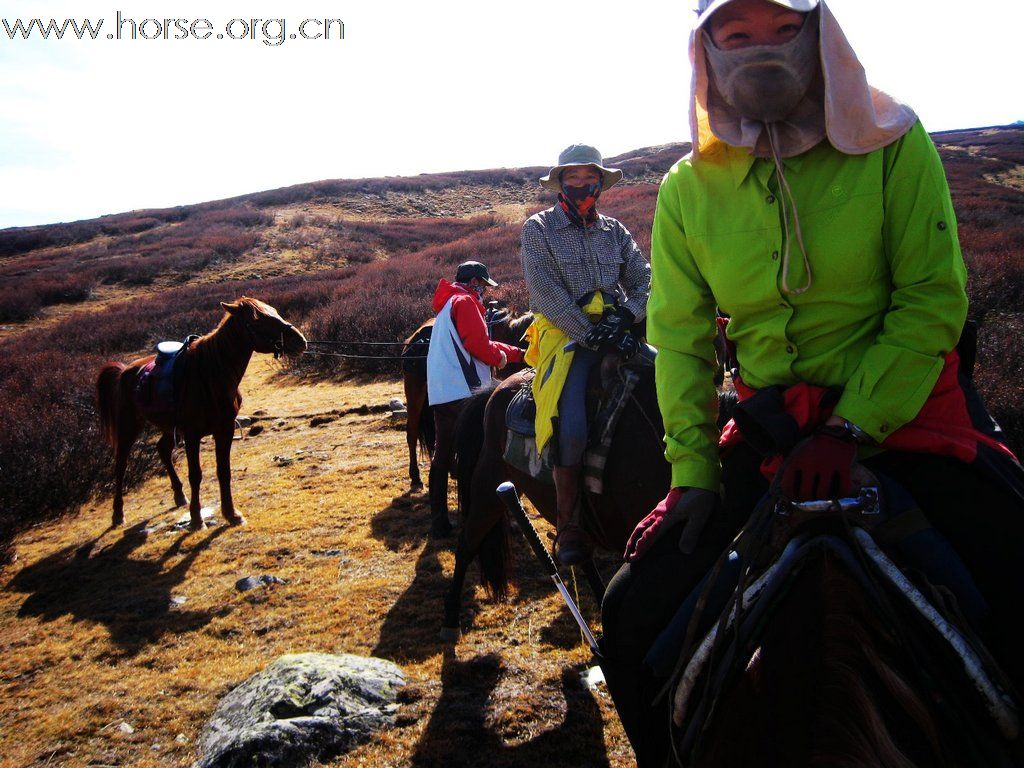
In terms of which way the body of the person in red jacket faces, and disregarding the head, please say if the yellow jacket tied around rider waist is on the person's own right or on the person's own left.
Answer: on the person's own right

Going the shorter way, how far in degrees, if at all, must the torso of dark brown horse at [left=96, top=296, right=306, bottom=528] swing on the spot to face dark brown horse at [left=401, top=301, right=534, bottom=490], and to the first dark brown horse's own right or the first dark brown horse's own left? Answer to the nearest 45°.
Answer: approximately 45° to the first dark brown horse's own left

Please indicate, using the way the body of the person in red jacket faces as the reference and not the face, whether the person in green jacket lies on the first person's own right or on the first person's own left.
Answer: on the first person's own right

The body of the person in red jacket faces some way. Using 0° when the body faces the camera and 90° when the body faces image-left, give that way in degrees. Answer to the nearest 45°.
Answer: approximately 270°

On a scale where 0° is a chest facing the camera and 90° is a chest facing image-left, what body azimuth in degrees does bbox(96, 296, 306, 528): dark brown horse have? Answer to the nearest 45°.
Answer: approximately 315°

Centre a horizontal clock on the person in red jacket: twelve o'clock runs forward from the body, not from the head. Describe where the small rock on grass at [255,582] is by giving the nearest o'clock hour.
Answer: The small rock on grass is roughly at 5 o'clock from the person in red jacket.
